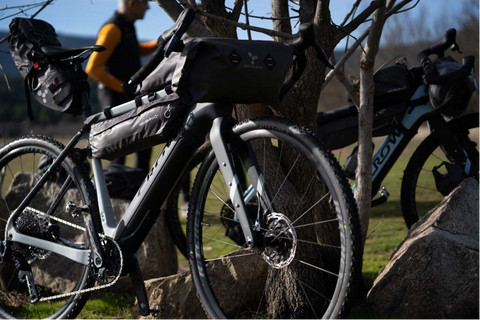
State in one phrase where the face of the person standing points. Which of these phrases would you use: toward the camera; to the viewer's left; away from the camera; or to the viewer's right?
to the viewer's right

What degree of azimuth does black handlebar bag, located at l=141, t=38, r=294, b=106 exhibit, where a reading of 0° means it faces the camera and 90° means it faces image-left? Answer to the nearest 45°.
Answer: approximately 315°

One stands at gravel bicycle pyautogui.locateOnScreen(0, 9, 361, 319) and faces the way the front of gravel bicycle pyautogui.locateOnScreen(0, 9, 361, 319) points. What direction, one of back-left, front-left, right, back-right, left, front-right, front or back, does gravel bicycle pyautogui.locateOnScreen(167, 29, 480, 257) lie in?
left

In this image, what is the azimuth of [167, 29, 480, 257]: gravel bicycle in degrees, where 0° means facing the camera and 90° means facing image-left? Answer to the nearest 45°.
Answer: approximately 270°

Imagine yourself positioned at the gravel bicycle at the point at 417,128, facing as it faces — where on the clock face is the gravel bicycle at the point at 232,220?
the gravel bicycle at the point at 232,220 is roughly at 4 o'clock from the gravel bicycle at the point at 417,128.

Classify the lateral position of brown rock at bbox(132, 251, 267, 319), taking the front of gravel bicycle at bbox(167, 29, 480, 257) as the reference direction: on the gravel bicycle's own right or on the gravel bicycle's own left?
on the gravel bicycle's own right

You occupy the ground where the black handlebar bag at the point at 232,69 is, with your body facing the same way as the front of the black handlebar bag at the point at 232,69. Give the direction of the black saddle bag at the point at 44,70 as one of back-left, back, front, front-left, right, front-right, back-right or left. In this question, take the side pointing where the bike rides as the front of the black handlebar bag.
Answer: back
